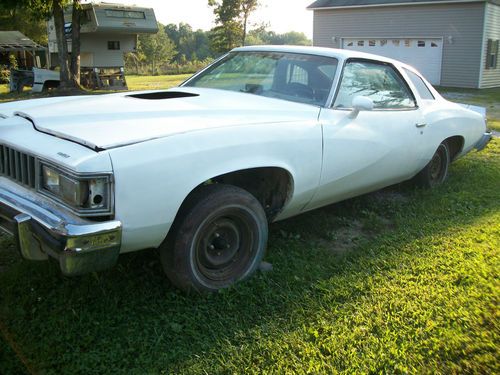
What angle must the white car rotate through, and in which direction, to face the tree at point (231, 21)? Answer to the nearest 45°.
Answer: approximately 135° to its right

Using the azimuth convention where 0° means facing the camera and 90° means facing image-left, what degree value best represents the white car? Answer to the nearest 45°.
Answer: approximately 45°

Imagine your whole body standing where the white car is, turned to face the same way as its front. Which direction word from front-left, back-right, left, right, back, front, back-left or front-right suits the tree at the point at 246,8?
back-right
